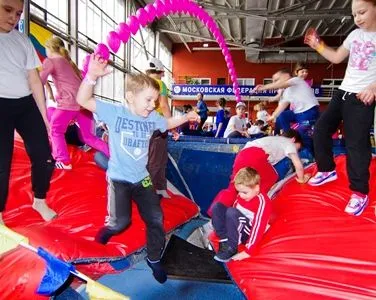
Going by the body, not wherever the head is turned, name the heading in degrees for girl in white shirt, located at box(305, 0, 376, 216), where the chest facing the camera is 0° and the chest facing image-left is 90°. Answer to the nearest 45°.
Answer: approximately 45°

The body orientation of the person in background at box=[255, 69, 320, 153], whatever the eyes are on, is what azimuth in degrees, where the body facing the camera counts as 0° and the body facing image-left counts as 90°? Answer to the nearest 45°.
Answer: approximately 90°

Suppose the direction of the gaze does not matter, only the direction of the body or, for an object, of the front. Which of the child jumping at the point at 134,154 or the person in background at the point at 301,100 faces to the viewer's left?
the person in background

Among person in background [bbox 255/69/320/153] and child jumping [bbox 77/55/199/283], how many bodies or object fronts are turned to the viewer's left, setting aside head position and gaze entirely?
1

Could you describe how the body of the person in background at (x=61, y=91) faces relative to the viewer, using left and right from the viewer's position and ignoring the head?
facing away from the viewer and to the left of the viewer

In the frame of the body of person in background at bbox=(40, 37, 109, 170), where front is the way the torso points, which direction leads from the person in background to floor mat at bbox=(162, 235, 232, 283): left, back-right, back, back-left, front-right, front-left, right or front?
back

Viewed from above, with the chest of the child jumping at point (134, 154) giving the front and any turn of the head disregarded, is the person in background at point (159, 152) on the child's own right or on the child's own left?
on the child's own left

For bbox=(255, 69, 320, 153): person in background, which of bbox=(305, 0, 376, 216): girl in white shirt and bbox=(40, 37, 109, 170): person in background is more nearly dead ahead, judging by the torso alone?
the person in background

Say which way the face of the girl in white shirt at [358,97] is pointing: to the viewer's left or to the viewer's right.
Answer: to the viewer's left

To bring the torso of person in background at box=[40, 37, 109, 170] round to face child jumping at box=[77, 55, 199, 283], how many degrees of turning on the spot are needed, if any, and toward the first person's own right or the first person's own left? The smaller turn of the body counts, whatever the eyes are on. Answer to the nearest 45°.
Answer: approximately 135° to the first person's own left
